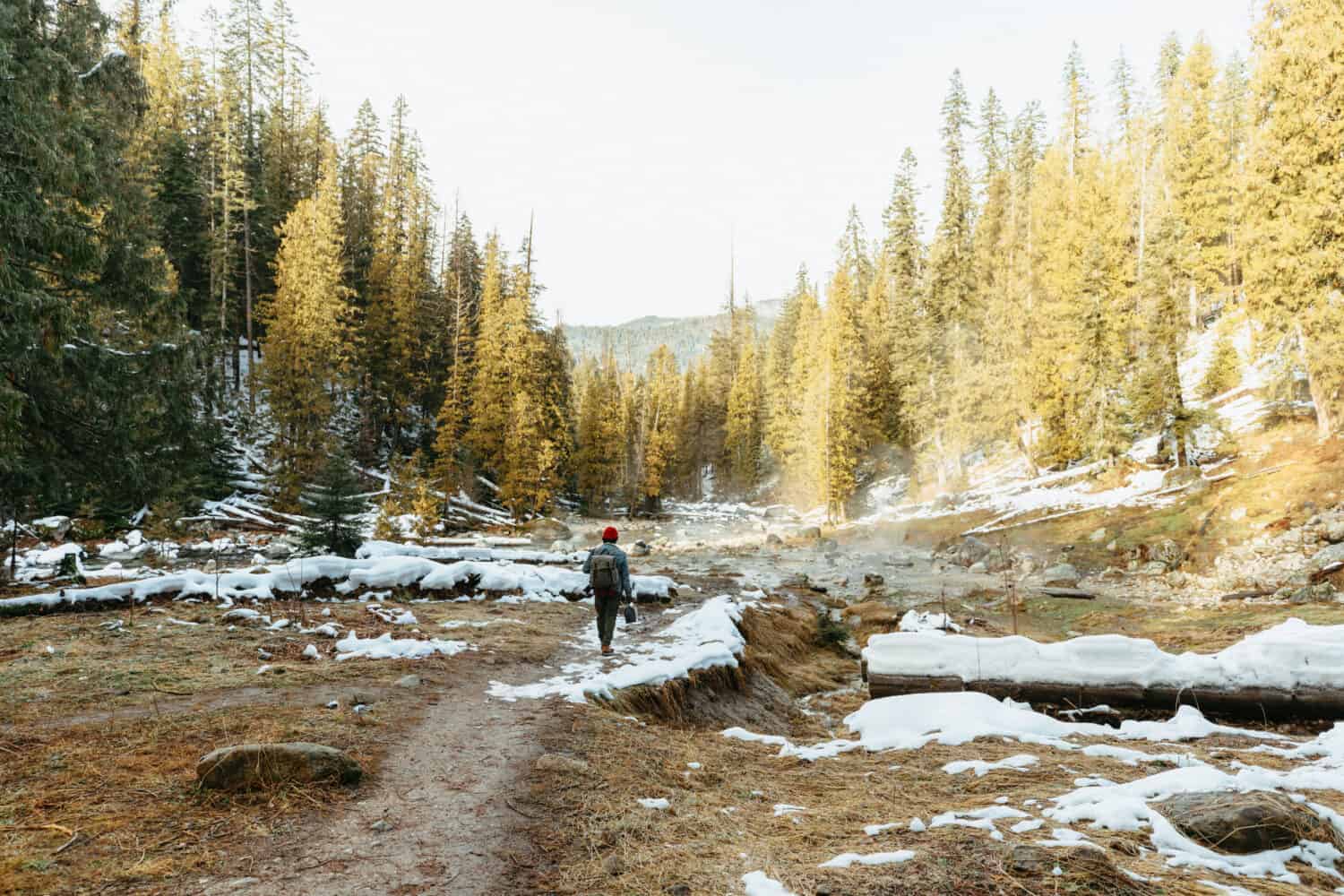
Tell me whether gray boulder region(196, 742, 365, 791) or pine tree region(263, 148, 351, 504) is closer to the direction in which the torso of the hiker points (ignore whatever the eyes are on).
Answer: the pine tree

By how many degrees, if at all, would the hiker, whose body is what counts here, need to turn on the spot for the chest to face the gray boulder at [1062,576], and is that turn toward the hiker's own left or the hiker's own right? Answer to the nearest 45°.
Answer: approximately 45° to the hiker's own right

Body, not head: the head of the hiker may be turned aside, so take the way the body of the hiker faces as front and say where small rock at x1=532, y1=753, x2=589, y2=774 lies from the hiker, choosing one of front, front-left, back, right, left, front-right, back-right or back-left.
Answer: back

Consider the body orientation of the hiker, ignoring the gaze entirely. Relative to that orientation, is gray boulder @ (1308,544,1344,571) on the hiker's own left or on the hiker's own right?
on the hiker's own right

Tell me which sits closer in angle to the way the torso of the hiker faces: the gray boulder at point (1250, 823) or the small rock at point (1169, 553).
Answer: the small rock

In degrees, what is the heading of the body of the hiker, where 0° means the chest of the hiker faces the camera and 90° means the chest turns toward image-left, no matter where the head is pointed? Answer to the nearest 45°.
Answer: approximately 180°

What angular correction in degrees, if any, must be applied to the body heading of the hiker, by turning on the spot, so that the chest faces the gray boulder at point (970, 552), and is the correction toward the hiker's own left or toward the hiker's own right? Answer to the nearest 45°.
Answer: approximately 45° to the hiker's own right

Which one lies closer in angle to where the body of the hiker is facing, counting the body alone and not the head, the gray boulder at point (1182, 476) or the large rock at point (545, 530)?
the large rock
